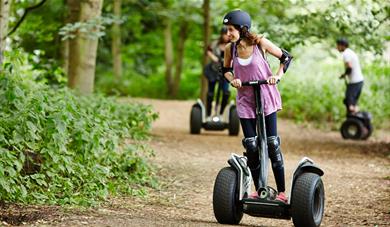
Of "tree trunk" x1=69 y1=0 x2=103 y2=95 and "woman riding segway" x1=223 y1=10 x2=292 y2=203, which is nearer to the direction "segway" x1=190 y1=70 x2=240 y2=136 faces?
the woman riding segway

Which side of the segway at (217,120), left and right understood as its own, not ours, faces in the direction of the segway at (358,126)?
left

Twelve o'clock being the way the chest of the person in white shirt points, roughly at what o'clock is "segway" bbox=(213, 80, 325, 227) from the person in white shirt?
The segway is roughly at 9 o'clock from the person in white shirt.

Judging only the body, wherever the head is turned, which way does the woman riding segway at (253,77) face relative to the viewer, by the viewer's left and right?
facing the viewer

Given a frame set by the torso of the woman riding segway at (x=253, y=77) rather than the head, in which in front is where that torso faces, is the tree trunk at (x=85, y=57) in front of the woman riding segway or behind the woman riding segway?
behind

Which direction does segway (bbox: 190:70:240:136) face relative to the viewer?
toward the camera

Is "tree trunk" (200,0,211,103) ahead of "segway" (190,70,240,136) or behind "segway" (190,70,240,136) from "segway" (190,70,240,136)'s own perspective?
behind

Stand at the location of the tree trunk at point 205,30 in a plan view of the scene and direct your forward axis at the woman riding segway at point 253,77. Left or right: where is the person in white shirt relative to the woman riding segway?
left

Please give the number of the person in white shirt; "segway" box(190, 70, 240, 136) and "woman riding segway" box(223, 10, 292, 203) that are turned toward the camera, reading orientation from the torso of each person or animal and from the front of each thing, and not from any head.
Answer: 2

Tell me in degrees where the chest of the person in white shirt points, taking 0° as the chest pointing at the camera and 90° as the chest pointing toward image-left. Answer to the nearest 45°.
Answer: approximately 90°

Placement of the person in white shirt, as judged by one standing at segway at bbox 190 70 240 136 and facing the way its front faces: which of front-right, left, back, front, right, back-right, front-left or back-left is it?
left

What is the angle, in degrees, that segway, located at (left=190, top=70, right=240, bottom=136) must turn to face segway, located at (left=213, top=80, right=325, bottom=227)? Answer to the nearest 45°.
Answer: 0° — it already faces it

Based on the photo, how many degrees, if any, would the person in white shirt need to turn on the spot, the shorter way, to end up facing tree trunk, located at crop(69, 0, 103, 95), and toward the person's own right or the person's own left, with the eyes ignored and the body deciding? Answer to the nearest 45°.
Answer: approximately 45° to the person's own left

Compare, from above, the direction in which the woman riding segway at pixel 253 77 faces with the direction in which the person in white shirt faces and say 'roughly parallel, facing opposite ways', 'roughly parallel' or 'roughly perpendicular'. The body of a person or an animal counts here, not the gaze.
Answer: roughly perpendicular
